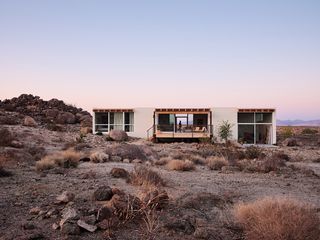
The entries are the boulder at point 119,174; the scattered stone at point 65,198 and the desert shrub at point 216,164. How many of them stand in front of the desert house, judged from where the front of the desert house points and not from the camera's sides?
3

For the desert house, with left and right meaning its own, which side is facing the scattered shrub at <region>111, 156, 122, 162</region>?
front

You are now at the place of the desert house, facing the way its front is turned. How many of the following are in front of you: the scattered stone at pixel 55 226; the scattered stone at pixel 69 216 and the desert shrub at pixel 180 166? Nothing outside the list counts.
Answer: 3

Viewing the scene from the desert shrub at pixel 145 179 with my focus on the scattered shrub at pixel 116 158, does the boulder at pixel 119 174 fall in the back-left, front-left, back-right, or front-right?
front-left

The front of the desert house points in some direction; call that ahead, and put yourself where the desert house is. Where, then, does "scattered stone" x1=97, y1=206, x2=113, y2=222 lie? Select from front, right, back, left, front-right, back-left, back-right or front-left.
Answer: front

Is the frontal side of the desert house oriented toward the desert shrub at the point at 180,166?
yes

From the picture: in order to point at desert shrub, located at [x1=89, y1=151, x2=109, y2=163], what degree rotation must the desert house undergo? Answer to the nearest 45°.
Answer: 0° — it already faces it

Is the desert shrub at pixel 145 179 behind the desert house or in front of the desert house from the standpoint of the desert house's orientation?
in front

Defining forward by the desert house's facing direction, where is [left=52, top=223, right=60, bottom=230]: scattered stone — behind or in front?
in front

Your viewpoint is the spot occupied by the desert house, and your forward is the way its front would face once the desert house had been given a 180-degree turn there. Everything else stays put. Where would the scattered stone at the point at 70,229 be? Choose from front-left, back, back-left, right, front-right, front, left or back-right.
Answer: back

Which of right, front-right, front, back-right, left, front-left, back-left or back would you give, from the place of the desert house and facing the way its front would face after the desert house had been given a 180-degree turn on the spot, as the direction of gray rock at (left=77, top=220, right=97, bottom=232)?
back

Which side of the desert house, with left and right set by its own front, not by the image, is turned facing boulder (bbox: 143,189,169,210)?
front

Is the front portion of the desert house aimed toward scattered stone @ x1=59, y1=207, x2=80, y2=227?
yes

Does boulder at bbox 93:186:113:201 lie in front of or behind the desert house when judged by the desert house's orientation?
in front

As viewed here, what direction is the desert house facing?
toward the camera

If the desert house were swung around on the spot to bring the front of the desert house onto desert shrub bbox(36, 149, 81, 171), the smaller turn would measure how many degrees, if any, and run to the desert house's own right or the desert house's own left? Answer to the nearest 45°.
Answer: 0° — it already faces it
